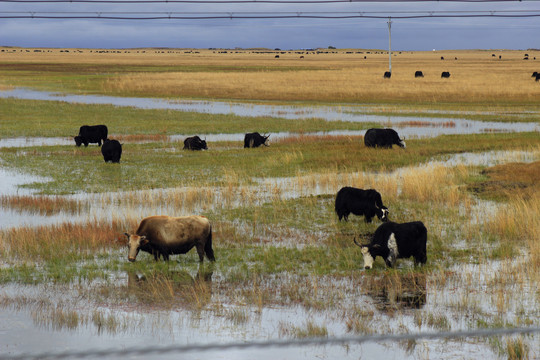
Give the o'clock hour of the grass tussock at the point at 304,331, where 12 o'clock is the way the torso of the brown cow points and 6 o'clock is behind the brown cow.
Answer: The grass tussock is roughly at 8 o'clock from the brown cow.

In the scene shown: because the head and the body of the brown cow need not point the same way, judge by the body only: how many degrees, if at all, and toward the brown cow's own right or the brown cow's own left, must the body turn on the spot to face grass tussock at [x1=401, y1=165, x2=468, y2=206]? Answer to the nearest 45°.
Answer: approximately 135° to the brown cow's own right

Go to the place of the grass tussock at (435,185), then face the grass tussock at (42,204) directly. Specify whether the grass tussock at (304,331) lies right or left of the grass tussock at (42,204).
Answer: left

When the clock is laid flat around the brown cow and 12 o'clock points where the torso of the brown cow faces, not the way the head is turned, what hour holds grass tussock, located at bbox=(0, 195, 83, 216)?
The grass tussock is roughly at 2 o'clock from the brown cow.

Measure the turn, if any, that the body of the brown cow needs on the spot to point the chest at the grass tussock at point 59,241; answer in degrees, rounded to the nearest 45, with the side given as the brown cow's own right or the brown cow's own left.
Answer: approximately 45° to the brown cow's own right

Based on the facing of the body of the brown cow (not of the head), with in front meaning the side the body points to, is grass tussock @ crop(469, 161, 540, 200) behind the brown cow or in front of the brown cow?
behind

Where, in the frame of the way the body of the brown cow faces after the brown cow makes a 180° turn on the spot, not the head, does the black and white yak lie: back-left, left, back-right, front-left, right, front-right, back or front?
front

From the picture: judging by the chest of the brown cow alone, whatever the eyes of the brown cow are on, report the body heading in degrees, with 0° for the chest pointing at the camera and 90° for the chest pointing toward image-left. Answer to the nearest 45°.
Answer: approximately 90°
